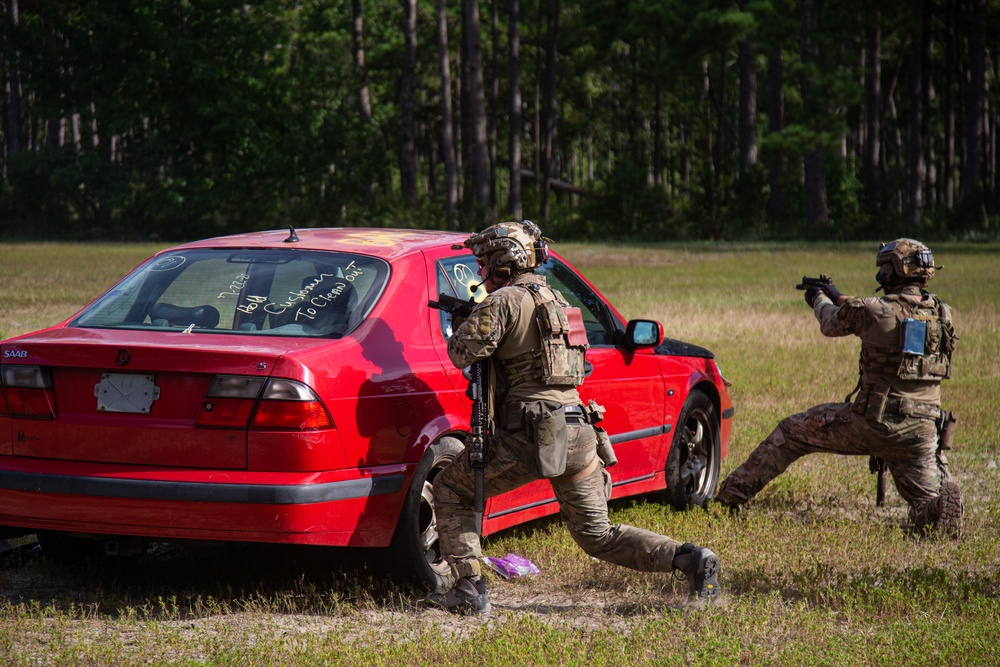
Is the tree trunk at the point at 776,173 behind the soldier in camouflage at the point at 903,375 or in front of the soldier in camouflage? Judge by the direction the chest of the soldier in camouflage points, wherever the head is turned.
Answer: in front

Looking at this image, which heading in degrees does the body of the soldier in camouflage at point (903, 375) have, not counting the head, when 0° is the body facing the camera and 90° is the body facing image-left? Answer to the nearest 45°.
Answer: approximately 135°

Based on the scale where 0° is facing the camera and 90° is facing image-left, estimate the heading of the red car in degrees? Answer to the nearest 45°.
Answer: approximately 225°

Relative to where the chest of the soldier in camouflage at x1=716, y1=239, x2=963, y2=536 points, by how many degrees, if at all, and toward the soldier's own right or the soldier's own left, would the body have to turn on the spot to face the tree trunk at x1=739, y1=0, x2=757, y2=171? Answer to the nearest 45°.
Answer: approximately 45° to the soldier's own right

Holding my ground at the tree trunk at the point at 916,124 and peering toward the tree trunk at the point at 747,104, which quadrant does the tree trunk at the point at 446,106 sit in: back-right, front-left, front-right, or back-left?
front-left

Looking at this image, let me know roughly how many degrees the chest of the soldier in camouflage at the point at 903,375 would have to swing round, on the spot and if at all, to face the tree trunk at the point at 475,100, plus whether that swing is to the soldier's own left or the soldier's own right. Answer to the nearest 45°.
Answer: approximately 45° to the soldier's own right

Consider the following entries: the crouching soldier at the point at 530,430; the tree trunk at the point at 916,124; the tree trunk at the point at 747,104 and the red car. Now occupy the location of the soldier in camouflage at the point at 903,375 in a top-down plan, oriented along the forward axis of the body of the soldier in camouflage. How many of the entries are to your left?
2

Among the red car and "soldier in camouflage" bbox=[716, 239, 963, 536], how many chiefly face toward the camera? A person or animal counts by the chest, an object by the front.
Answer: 0

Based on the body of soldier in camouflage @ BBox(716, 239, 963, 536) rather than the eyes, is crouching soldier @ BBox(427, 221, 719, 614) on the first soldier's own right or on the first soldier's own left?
on the first soldier's own left

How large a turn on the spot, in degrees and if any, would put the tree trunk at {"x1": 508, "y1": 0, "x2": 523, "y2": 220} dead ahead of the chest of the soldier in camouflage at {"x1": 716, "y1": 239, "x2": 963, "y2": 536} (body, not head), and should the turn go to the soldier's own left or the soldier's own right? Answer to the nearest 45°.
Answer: approximately 45° to the soldier's own right

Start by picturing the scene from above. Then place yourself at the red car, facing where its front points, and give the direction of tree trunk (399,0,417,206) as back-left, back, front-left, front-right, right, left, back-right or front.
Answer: front-left

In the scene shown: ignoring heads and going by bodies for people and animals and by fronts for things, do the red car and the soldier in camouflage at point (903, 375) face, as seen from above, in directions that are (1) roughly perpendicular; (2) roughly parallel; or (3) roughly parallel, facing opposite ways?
roughly perpendicular

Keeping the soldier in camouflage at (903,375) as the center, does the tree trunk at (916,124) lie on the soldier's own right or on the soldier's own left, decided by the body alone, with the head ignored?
on the soldier's own right

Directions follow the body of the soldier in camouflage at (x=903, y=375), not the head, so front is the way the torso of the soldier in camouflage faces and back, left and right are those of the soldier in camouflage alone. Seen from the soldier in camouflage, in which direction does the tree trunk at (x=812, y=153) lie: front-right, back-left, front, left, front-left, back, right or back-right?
front-right

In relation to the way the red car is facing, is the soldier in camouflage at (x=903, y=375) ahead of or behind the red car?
ahead
